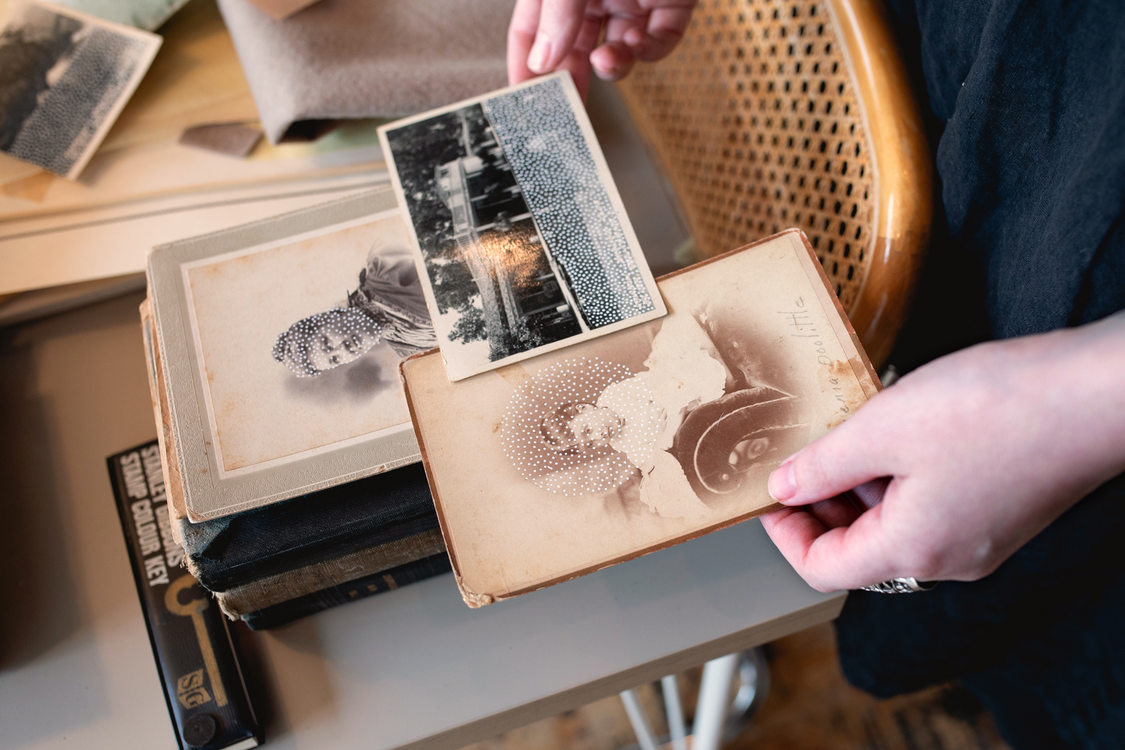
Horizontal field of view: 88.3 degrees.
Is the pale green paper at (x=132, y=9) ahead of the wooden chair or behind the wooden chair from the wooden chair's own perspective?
ahead
